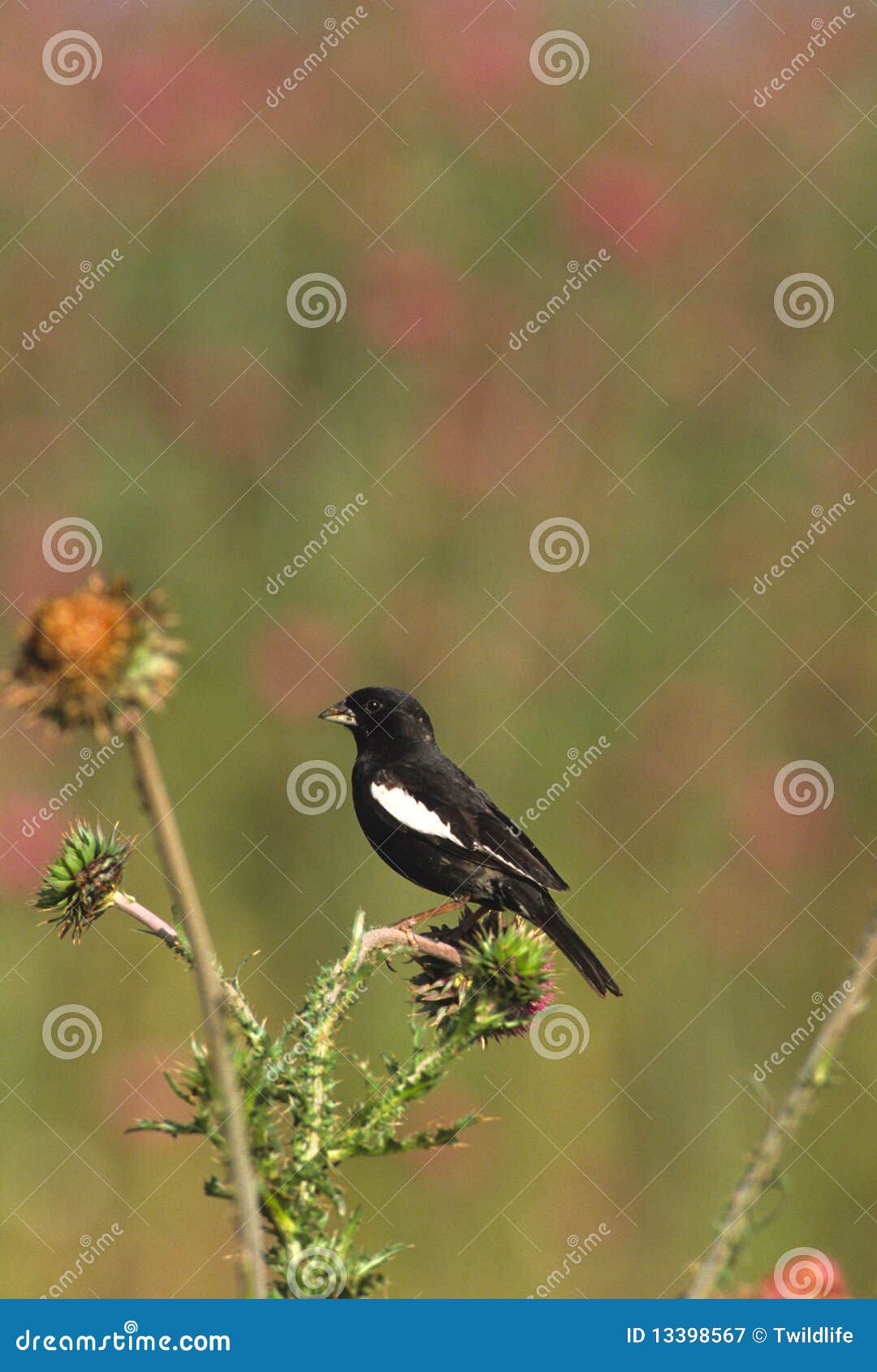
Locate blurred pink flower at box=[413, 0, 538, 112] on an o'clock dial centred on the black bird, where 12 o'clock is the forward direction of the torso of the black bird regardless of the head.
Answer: The blurred pink flower is roughly at 2 o'clock from the black bird.

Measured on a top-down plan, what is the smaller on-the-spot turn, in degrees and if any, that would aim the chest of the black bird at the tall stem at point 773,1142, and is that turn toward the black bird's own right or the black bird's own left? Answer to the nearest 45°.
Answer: approximately 180°

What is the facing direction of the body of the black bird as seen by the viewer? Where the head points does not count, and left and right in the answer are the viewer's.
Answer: facing to the left of the viewer

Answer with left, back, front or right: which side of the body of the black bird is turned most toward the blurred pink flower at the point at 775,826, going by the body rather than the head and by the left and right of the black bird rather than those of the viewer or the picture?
right

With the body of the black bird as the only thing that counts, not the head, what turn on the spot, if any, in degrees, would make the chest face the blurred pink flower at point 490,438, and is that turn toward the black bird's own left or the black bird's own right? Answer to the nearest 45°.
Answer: approximately 90° to the black bird's own right

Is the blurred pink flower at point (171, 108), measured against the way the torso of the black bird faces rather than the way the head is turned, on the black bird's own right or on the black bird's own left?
on the black bird's own right

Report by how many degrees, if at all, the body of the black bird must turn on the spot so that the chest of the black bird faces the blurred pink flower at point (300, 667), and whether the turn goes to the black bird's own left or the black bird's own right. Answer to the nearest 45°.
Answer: approximately 90° to the black bird's own right

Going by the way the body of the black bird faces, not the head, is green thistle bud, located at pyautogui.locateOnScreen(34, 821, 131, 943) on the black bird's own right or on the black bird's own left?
on the black bird's own left
